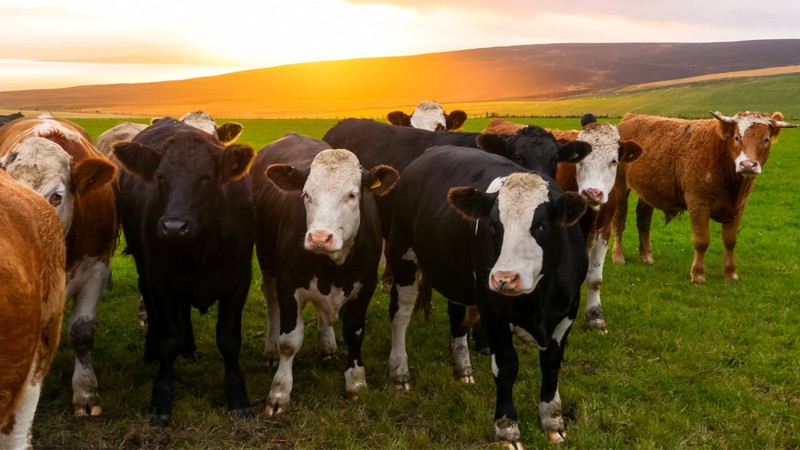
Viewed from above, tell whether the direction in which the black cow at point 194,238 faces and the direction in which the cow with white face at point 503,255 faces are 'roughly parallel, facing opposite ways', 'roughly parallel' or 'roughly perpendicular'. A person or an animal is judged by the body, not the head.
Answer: roughly parallel

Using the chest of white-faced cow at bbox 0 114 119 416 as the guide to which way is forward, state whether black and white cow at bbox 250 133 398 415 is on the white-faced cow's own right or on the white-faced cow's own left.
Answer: on the white-faced cow's own left

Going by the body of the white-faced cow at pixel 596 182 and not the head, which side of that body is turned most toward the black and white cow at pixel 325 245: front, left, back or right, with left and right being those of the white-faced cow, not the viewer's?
right

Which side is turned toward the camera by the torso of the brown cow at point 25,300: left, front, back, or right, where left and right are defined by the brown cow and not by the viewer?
left

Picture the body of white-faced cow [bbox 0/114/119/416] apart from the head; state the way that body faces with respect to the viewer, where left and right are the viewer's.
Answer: facing the viewer

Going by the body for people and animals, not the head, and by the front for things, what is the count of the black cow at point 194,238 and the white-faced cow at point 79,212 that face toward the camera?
2

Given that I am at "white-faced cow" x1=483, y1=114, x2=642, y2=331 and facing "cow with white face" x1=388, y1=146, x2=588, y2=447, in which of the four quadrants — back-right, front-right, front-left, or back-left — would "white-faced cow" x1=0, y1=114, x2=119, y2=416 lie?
front-right

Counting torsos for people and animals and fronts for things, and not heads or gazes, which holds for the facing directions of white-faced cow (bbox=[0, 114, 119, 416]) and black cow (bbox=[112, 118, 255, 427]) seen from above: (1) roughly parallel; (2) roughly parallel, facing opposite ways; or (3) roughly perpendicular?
roughly parallel

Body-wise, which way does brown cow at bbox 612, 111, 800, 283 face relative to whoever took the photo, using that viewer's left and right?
facing the viewer and to the right of the viewer

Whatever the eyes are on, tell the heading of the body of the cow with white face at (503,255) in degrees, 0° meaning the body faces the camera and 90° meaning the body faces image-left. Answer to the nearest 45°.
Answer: approximately 315°

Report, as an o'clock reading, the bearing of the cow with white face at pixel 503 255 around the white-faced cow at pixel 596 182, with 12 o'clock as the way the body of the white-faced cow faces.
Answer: The cow with white face is roughly at 2 o'clock from the white-faced cow.

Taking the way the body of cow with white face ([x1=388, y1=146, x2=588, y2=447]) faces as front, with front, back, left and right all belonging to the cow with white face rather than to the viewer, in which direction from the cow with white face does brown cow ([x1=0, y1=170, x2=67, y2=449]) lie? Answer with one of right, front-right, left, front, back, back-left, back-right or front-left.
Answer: right
